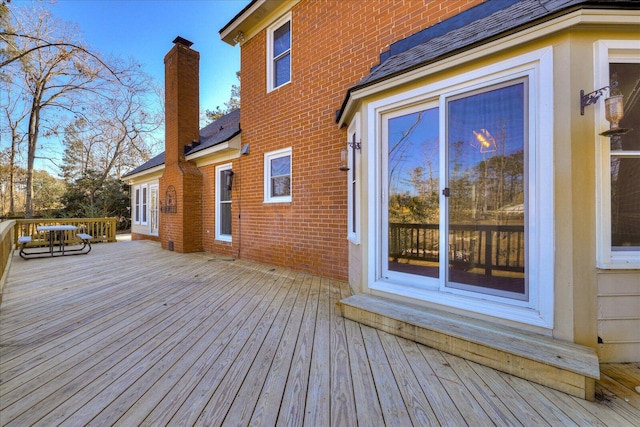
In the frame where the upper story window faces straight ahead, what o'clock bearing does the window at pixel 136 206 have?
The window is roughly at 3 o'clock from the upper story window.

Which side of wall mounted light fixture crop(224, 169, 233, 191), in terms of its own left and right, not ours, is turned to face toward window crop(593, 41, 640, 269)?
left

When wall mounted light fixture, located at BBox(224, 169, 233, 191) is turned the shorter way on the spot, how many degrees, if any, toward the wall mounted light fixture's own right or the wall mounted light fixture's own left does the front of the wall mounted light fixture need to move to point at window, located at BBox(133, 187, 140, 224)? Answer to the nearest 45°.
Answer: approximately 90° to the wall mounted light fixture's own right

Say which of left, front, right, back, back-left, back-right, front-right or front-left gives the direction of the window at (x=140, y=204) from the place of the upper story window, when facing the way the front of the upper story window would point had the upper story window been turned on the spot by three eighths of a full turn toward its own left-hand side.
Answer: back-left

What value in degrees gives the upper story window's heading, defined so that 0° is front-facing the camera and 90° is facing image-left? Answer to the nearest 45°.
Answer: approximately 45°

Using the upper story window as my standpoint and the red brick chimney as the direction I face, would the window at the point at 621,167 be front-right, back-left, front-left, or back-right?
back-left

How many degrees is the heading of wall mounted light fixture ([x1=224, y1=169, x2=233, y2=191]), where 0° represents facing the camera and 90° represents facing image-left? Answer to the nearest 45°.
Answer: approximately 45°

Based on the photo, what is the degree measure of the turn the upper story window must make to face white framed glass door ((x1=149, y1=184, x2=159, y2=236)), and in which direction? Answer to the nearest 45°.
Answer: approximately 90° to its right

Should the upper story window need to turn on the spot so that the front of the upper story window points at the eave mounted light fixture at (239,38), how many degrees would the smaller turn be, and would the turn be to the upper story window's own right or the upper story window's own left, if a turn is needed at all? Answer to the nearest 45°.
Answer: approximately 90° to the upper story window's own right

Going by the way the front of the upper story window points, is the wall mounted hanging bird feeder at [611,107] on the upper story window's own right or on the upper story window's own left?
on the upper story window's own left

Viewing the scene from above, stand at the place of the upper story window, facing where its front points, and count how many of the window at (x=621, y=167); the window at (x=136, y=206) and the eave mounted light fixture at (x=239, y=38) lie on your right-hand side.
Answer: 2

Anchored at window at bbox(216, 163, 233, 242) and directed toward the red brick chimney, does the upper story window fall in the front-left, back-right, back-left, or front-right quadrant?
back-left

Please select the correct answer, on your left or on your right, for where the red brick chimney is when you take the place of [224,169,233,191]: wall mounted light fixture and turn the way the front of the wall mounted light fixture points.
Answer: on your right
